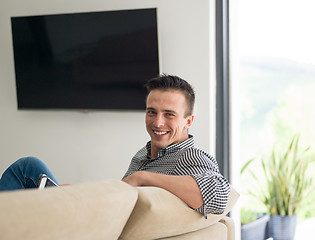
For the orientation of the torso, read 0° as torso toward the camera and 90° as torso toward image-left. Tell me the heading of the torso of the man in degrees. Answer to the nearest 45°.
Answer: approximately 45°

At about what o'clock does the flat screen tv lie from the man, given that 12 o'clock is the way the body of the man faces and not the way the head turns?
The flat screen tv is roughly at 4 o'clock from the man.

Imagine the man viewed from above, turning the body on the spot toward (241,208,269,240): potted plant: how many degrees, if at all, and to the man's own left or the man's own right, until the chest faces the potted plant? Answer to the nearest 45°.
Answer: approximately 180°

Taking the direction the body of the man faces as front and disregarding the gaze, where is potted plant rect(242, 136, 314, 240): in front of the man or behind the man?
behind
